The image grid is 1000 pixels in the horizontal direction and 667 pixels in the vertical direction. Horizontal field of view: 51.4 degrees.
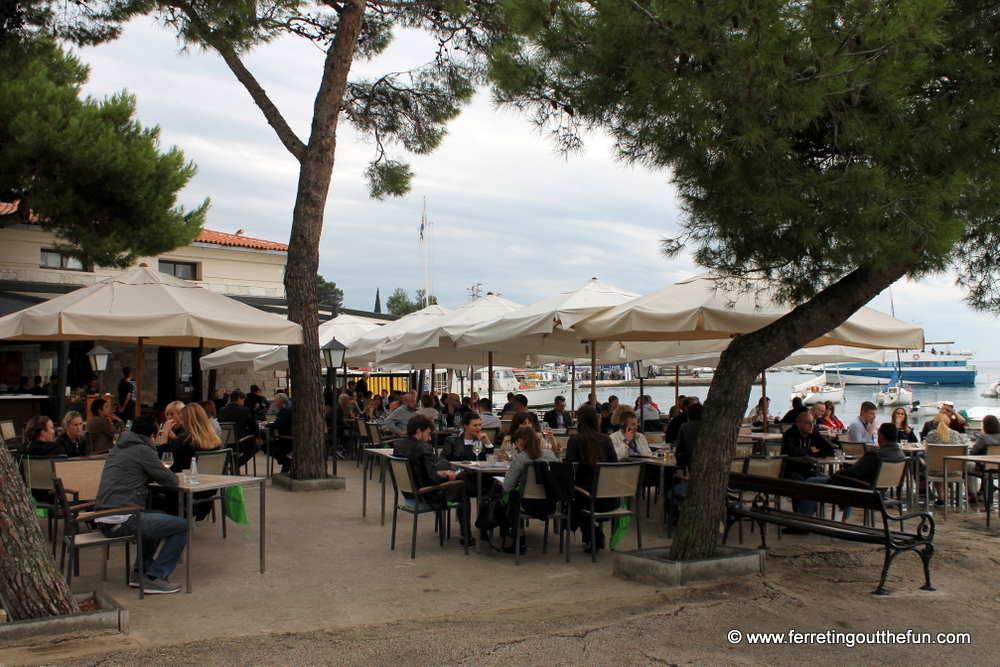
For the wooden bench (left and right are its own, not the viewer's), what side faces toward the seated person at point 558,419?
left

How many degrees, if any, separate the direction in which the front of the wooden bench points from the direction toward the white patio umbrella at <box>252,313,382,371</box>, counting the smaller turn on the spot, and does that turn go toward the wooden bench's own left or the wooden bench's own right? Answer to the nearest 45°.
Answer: approximately 90° to the wooden bench's own left

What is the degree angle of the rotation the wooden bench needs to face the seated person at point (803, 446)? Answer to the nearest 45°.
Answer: approximately 45° to its left

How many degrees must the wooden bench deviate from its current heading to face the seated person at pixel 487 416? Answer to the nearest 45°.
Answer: approximately 90° to its left

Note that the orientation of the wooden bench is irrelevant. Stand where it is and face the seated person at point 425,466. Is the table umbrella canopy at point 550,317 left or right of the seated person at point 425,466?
right

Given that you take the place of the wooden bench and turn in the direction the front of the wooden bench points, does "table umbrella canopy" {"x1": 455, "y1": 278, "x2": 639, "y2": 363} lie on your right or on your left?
on your left

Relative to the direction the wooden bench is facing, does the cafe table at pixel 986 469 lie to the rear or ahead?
ahead

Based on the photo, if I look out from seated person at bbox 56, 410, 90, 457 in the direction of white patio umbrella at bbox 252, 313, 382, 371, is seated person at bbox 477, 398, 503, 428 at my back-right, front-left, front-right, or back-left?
front-right
